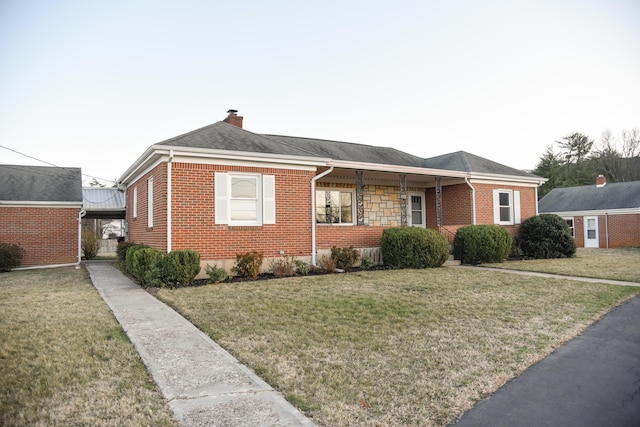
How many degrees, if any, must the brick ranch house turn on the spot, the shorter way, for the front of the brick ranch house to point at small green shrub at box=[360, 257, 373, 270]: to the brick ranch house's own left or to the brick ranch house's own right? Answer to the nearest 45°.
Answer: approximately 45° to the brick ranch house's own left

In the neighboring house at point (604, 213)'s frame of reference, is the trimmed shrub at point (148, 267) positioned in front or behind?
in front

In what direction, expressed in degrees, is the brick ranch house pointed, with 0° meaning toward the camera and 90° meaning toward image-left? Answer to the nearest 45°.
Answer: approximately 315°

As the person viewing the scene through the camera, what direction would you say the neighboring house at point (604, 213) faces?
facing the viewer

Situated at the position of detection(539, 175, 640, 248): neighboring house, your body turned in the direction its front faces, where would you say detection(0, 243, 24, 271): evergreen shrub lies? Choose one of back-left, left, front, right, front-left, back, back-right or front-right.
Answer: front-right

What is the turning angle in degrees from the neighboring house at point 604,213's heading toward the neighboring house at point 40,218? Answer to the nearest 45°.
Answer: approximately 45° to its right

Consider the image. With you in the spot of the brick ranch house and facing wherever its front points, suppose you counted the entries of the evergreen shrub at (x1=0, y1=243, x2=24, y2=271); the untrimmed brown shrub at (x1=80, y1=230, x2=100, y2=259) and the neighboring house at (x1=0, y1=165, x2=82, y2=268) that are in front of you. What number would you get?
0

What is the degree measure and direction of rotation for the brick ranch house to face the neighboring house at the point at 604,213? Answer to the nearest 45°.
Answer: approximately 90° to its left

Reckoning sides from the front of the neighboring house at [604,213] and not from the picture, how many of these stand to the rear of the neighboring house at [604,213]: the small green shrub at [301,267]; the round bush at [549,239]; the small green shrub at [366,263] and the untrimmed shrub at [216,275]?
0

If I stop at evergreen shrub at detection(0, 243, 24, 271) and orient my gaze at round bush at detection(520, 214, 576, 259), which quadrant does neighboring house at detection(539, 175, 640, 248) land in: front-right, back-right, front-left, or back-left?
front-left

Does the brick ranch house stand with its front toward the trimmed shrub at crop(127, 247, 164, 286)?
no

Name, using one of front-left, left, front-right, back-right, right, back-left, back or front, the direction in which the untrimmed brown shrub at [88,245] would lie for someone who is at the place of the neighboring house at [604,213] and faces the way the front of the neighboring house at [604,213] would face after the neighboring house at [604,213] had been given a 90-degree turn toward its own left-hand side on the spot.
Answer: back-right

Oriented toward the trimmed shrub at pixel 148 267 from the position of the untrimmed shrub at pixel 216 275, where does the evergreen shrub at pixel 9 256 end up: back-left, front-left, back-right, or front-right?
front-right

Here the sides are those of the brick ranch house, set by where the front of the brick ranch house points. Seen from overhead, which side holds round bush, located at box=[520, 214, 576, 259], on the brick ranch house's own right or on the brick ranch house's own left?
on the brick ranch house's own left

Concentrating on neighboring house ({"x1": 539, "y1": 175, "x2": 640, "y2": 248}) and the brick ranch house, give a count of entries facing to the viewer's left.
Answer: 0

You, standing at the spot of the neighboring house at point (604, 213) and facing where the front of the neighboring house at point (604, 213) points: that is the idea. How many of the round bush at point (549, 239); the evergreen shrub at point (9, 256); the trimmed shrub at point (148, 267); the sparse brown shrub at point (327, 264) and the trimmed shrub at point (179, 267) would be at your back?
0

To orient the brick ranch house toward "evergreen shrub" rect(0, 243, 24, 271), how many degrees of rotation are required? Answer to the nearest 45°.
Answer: approximately 135° to its right
